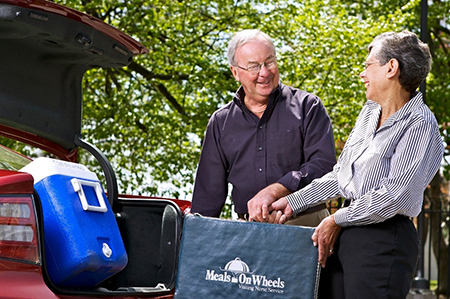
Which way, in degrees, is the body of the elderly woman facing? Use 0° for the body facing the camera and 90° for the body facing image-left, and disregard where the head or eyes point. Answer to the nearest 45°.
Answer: approximately 45°

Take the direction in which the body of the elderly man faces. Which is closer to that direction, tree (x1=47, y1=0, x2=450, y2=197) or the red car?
the red car

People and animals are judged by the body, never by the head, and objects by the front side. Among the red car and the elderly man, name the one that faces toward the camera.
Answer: the elderly man

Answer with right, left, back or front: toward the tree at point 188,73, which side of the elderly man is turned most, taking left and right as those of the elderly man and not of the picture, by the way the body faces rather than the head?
back

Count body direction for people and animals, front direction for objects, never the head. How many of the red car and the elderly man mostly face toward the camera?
1

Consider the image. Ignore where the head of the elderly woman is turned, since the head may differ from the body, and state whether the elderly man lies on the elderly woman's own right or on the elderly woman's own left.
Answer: on the elderly woman's own right

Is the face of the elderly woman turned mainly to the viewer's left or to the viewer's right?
to the viewer's left

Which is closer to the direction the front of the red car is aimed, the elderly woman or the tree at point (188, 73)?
the tree

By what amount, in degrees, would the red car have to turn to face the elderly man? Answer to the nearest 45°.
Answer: approximately 135° to its right

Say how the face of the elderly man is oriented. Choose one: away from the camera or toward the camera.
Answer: toward the camera

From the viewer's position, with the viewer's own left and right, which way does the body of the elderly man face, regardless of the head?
facing the viewer

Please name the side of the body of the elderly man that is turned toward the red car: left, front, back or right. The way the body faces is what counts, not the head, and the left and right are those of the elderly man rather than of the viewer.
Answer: right

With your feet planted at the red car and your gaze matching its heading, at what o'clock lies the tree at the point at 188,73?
The tree is roughly at 2 o'clock from the red car.

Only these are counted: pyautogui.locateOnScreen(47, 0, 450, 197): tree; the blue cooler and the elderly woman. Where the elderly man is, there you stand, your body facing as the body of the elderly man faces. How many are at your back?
1

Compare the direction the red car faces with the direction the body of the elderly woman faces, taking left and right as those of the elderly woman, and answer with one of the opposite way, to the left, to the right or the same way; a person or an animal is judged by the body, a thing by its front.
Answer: to the right

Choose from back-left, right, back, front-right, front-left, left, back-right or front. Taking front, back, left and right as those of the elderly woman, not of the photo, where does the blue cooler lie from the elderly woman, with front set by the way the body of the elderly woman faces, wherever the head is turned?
front-right

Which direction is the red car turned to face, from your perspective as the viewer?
facing away from the viewer and to the left of the viewer
